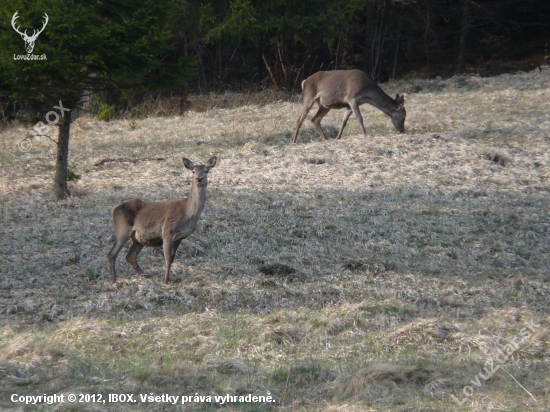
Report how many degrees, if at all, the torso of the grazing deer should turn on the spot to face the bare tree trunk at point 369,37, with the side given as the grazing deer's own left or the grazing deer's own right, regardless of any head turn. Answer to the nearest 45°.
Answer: approximately 90° to the grazing deer's own left

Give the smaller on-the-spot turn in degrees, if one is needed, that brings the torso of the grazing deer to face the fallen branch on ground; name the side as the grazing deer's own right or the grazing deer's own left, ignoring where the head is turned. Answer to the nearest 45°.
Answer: approximately 135° to the grazing deer's own right

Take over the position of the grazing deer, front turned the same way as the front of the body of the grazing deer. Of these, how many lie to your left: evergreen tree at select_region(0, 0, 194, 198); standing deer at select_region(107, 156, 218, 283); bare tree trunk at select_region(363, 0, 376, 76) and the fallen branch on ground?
1

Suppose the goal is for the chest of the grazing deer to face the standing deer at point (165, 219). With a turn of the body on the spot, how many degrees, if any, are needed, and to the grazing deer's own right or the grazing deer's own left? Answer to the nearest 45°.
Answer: approximately 90° to the grazing deer's own right

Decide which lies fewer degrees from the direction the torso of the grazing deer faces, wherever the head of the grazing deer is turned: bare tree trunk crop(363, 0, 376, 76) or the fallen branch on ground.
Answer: the bare tree trunk

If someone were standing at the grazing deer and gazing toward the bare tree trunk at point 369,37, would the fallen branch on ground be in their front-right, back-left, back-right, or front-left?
back-left

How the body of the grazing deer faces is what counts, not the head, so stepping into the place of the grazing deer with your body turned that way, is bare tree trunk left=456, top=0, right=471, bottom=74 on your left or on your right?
on your left

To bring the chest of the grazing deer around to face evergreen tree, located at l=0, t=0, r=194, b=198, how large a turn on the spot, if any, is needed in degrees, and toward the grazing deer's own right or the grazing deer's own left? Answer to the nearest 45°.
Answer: approximately 135° to the grazing deer's own right

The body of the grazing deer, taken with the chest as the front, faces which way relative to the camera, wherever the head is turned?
to the viewer's right
